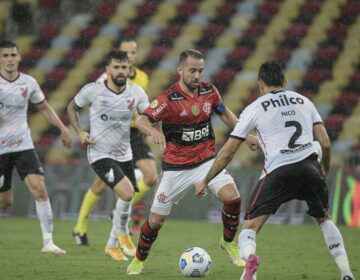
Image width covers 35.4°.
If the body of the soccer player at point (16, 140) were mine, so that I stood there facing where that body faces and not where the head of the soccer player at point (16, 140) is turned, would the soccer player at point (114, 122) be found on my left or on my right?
on my left

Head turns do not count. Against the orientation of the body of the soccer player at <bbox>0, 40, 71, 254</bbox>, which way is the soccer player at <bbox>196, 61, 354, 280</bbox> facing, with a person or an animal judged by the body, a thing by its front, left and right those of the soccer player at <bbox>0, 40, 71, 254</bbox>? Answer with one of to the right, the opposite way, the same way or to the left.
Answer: the opposite way

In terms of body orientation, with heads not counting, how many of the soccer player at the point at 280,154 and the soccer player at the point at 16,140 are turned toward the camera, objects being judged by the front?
1

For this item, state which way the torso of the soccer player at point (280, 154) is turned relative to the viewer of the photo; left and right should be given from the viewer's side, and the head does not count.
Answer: facing away from the viewer and to the left of the viewer

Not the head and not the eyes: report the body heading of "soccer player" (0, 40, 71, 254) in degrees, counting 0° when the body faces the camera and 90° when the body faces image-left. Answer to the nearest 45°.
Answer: approximately 0°
